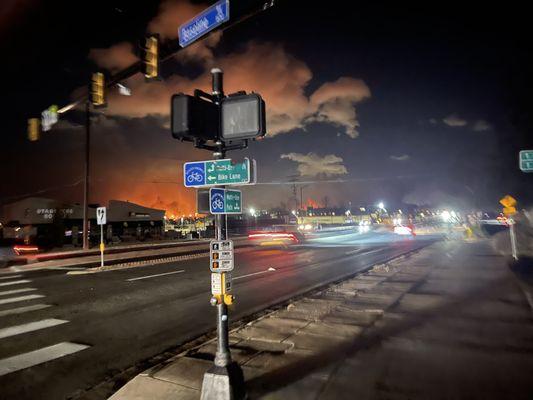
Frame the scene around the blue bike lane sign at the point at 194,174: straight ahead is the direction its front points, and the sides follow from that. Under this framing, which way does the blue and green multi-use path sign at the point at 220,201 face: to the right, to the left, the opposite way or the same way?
the same way

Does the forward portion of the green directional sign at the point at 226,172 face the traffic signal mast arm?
no

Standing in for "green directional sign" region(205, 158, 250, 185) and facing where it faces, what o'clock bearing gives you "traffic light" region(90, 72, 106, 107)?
The traffic light is roughly at 5 o'clock from the green directional sign.

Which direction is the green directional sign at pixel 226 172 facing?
toward the camera

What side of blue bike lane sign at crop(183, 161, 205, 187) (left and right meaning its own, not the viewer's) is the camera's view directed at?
front

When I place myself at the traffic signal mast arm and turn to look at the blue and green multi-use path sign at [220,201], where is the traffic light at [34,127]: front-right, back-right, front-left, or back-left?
back-right

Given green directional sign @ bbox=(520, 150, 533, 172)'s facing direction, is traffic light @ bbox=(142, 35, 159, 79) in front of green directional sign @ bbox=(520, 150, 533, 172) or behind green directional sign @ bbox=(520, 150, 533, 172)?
in front

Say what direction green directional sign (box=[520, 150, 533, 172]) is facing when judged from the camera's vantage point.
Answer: facing the viewer

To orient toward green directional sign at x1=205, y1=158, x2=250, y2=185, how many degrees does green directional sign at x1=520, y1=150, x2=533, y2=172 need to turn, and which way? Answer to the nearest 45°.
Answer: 0° — it already faces it

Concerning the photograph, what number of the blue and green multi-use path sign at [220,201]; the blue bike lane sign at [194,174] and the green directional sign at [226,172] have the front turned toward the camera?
3

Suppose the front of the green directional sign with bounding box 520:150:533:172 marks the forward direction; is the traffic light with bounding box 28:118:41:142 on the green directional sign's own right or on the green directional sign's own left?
on the green directional sign's own right

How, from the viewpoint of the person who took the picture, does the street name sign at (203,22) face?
facing the viewer and to the left of the viewer

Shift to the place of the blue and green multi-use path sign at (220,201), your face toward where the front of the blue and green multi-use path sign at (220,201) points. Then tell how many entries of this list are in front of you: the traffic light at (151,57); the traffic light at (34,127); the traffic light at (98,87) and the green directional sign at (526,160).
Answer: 0

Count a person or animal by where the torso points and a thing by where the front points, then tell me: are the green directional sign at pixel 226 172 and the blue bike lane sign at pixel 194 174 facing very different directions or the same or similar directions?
same or similar directions
